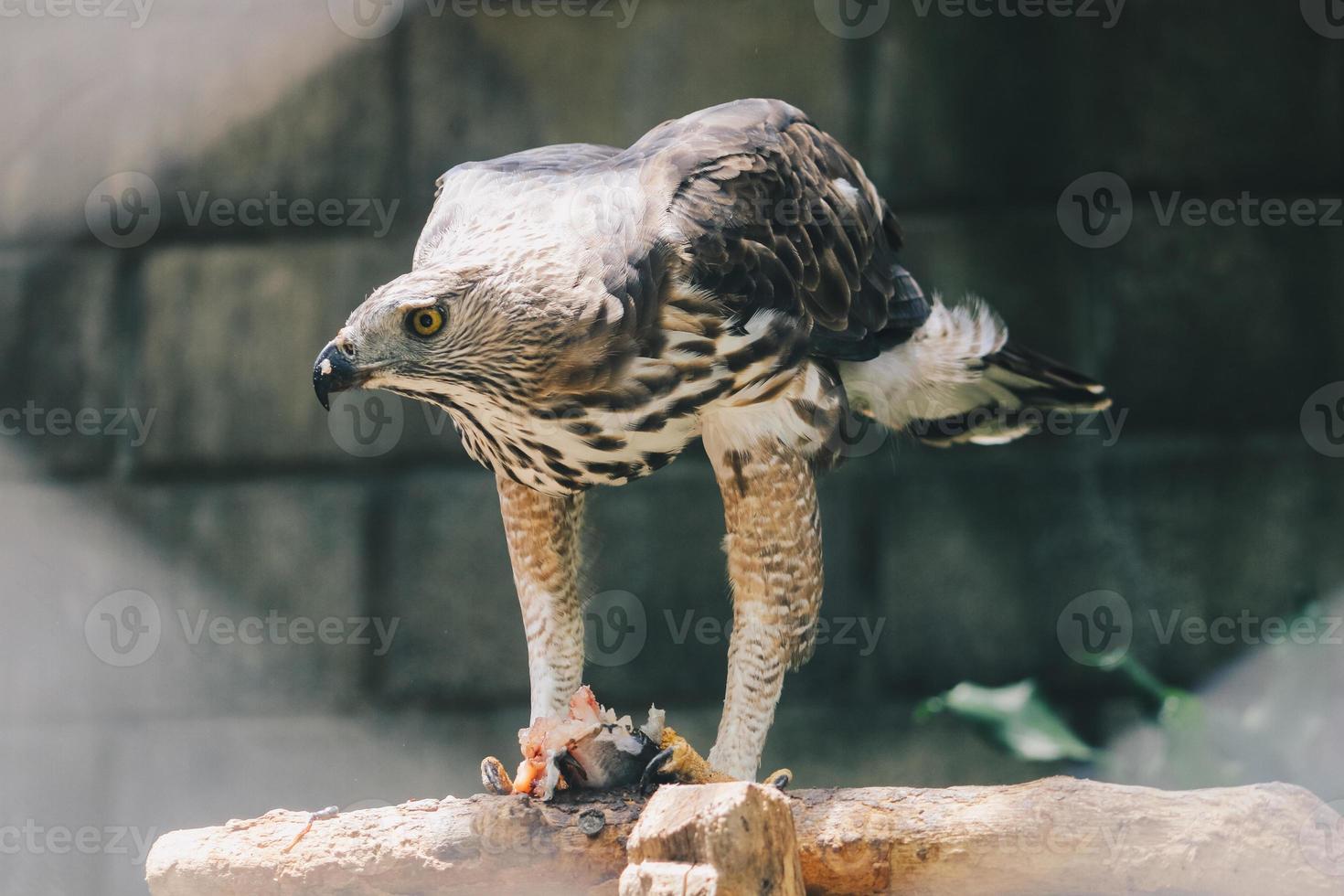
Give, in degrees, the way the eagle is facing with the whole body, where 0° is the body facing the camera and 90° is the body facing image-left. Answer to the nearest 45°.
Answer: approximately 45°

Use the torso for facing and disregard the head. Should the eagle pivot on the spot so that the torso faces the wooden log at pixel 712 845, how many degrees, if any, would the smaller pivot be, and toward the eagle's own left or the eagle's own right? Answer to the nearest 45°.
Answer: approximately 45° to the eagle's own left

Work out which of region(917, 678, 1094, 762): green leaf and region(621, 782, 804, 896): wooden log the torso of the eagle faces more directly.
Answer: the wooden log

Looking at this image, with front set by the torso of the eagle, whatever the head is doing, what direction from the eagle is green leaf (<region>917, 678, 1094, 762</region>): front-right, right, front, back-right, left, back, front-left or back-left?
back
